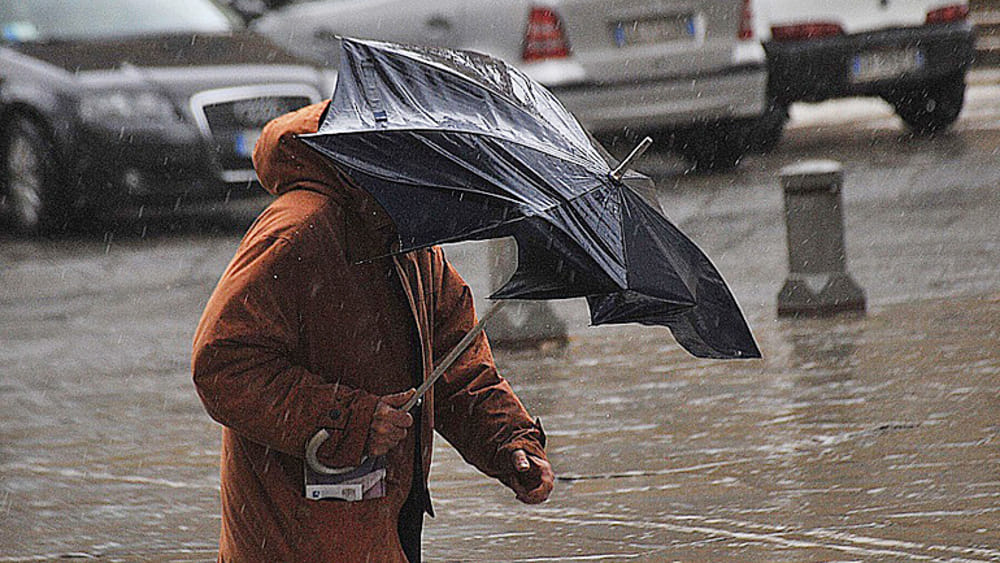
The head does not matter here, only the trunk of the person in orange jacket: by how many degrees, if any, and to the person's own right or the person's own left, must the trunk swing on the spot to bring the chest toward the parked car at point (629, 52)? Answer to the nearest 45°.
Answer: approximately 135° to the person's own left

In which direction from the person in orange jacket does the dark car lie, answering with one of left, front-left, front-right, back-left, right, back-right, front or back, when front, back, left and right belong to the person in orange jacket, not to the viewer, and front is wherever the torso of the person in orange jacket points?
back-left

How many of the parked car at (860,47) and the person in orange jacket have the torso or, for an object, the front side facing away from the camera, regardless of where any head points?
1

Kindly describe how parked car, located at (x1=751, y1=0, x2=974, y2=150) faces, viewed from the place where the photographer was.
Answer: facing away from the viewer

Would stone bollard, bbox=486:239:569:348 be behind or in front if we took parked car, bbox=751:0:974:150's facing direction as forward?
behind

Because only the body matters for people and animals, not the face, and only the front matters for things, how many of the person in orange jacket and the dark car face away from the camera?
0

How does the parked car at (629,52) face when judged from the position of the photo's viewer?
facing away from the viewer and to the left of the viewer

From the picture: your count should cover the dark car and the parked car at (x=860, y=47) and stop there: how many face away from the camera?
1

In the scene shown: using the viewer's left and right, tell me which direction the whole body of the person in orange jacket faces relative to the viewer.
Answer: facing the viewer and to the right of the viewer

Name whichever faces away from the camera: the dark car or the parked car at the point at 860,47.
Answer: the parked car

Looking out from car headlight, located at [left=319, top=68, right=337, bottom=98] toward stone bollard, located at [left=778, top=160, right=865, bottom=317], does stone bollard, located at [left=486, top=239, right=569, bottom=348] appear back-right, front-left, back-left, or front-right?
front-right

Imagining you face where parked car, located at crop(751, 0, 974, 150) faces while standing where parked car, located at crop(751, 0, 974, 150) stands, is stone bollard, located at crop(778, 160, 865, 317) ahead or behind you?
behind

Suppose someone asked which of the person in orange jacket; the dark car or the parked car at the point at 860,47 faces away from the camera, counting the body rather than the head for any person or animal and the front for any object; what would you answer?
the parked car

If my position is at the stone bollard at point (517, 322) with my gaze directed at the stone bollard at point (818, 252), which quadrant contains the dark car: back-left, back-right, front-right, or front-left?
back-left
